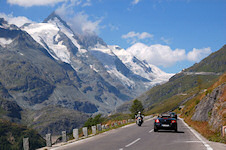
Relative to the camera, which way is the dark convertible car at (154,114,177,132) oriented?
away from the camera
